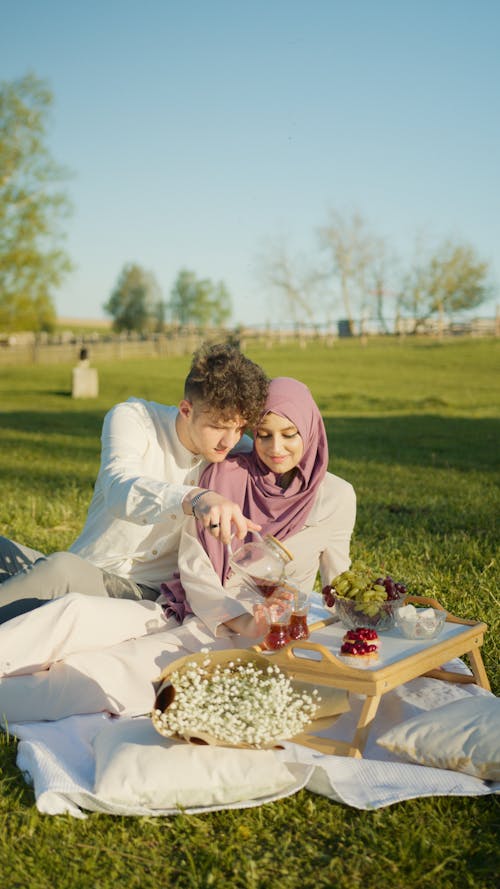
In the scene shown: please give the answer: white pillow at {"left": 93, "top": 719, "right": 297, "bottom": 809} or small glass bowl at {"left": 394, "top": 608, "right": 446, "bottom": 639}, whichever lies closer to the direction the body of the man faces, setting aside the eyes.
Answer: the small glass bowl

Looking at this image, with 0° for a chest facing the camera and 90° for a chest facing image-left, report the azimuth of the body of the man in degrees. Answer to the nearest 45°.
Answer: approximately 315°

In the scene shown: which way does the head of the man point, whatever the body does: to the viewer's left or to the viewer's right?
to the viewer's right

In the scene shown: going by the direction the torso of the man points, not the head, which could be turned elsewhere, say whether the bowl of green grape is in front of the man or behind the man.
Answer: in front

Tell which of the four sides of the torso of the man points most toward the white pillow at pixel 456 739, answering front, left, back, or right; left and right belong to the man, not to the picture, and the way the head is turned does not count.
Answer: front

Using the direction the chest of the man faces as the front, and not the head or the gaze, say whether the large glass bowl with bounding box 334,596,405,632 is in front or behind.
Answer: in front

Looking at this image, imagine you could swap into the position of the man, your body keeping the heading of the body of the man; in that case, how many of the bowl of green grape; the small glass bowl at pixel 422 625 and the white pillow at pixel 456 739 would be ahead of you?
3
